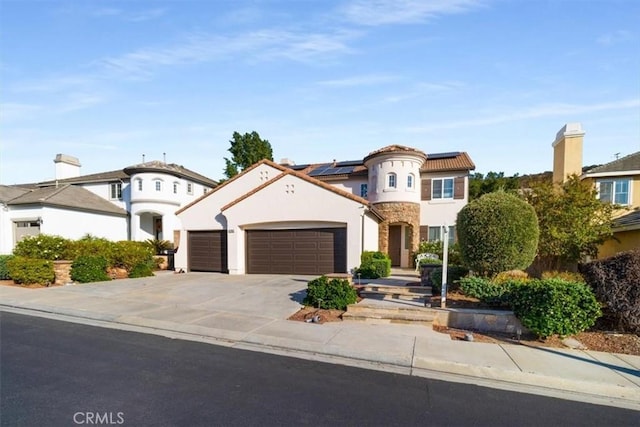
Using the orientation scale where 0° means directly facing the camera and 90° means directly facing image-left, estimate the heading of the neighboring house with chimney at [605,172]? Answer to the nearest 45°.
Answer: approximately 0°

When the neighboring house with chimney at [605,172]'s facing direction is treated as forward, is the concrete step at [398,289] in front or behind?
in front

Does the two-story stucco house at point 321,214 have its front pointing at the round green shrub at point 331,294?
yes

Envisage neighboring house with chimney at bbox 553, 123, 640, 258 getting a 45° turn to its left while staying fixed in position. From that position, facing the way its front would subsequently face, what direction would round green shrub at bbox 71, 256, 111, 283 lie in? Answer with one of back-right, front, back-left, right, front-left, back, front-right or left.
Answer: right

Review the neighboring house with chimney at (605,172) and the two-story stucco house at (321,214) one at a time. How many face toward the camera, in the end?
2
